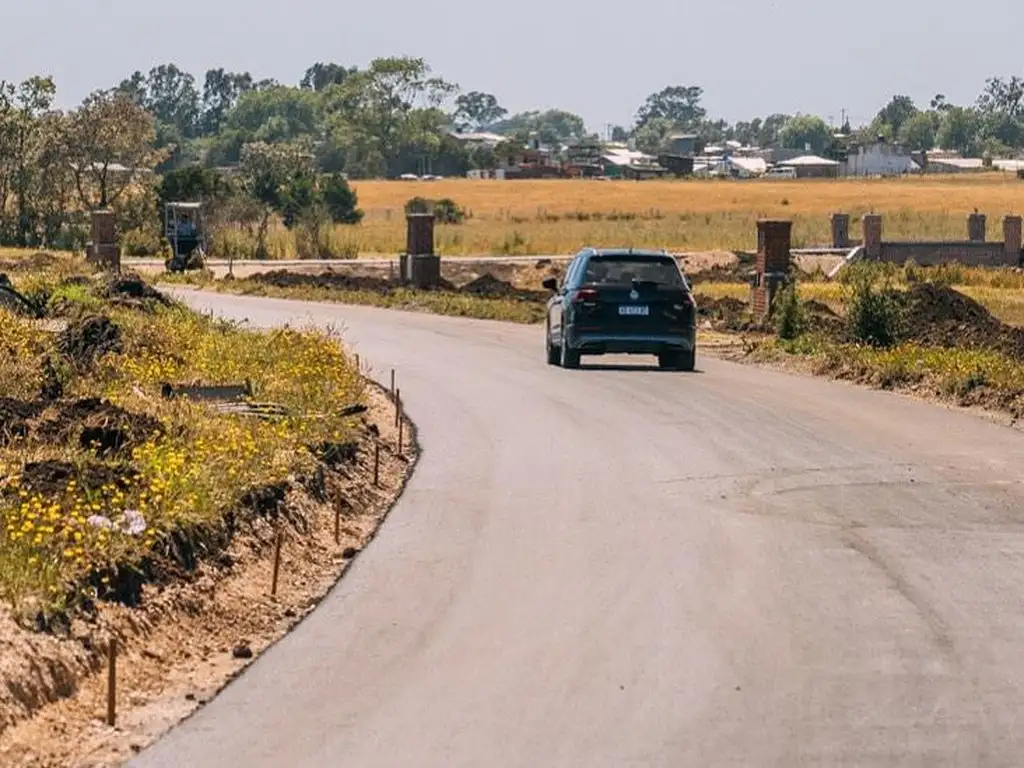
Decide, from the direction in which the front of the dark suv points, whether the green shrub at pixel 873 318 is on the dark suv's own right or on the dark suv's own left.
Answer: on the dark suv's own right

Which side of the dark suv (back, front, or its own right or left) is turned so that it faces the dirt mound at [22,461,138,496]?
back

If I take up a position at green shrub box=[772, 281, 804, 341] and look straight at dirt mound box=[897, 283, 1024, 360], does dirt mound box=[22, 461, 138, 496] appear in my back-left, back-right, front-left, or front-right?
back-right

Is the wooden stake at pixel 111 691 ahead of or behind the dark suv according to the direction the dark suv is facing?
behind

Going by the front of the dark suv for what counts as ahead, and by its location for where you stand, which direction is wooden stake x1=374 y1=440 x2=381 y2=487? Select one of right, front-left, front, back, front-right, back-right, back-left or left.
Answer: back

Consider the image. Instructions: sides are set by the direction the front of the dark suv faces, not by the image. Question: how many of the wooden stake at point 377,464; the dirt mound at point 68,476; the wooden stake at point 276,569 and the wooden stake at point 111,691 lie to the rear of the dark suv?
4

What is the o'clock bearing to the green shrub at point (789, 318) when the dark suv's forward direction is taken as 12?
The green shrub is roughly at 1 o'clock from the dark suv.

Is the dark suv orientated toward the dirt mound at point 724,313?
yes

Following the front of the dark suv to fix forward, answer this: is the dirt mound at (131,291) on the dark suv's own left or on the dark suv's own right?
on the dark suv's own left

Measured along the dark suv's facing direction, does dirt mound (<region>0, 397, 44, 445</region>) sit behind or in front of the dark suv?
behind

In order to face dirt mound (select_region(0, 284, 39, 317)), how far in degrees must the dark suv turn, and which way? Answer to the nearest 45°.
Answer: approximately 90° to its left

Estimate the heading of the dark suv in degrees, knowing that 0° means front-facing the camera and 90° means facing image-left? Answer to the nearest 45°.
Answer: approximately 180°

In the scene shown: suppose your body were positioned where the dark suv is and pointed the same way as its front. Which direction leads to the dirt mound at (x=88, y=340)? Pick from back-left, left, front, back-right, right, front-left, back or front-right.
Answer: back-left
